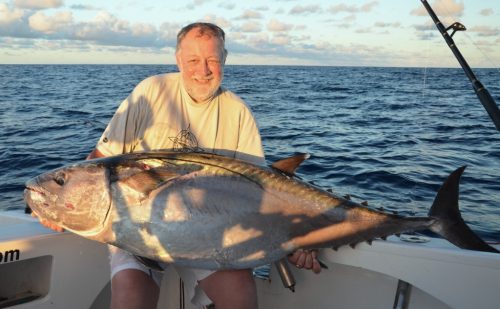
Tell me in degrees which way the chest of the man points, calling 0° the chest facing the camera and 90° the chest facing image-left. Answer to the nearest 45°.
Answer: approximately 0°

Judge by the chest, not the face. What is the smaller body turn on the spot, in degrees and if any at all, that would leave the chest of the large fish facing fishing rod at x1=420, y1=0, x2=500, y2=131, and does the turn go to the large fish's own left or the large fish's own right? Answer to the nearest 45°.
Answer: approximately 135° to the large fish's own right

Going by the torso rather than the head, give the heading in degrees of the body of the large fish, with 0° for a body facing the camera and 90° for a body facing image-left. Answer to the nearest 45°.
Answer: approximately 90°

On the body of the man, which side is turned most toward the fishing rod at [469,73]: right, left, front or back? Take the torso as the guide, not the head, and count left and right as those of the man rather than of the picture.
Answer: left
